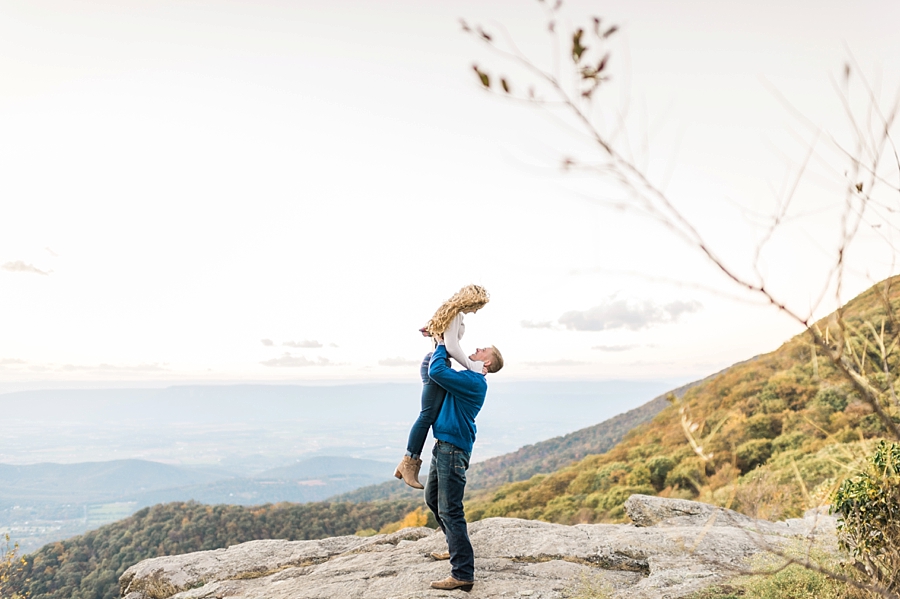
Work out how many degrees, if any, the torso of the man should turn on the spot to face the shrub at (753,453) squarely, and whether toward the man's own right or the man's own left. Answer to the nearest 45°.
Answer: approximately 135° to the man's own right

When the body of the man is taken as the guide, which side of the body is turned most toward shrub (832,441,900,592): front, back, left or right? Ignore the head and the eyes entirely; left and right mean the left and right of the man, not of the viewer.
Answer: back

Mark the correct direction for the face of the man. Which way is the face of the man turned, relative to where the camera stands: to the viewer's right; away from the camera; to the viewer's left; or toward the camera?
to the viewer's left

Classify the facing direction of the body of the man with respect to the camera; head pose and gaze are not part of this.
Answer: to the viewer's left

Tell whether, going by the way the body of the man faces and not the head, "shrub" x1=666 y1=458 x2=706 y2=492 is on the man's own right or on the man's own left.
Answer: on the man's own right

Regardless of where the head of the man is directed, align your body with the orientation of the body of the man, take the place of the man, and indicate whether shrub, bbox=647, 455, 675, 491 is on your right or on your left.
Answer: on your right

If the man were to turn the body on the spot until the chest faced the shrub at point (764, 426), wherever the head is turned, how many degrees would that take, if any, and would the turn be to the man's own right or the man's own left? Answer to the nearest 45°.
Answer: approximately 135° to the man's own right
